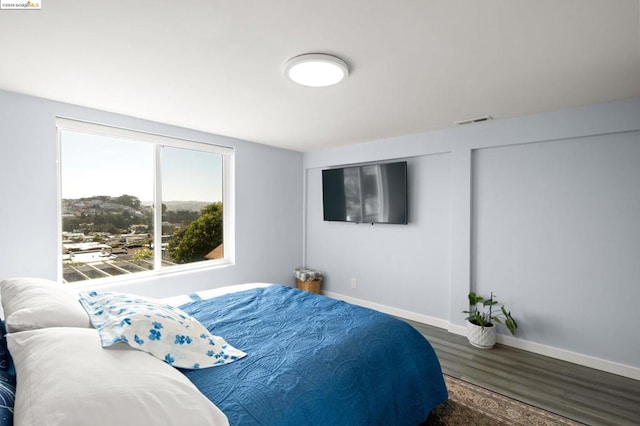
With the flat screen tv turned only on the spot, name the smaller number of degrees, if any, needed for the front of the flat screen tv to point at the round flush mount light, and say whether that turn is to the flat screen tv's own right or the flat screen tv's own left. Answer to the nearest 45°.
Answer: approximately 45° to the flat screen tv's own left

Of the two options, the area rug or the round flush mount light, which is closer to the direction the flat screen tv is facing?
the round flush mount light

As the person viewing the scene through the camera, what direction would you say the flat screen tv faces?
facing the viewer and to the left of the viewer

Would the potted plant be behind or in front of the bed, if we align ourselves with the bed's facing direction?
in front

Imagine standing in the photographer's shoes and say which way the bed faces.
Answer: facing away from the viewer and to the right of the viewer
